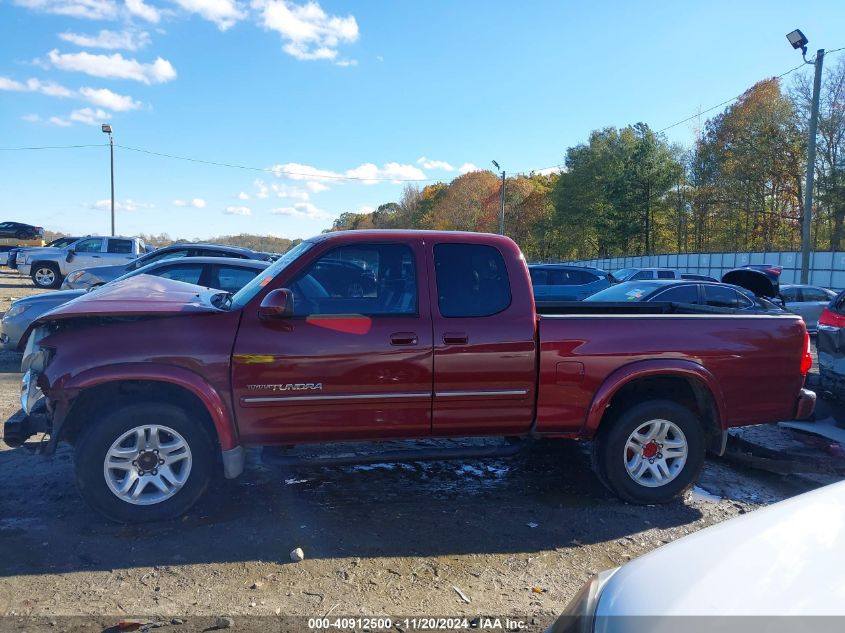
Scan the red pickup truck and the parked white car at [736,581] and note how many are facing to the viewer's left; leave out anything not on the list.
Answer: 2

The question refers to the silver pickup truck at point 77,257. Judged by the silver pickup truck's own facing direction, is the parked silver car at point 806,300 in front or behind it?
behind

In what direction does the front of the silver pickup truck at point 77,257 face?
to the viewer's left

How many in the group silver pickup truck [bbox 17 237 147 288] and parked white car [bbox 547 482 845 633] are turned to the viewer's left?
2

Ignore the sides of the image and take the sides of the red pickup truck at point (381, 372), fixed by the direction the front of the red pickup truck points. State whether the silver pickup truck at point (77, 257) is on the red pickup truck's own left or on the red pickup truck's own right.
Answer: on the red pickup truck's own right

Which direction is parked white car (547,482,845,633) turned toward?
to the viewer's left

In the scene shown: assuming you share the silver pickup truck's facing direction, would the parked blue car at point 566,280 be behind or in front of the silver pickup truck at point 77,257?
behind

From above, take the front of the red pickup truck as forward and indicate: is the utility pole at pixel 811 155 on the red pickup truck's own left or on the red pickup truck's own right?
on the red pickup truck's own right

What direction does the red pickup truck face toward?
to the viewer's left

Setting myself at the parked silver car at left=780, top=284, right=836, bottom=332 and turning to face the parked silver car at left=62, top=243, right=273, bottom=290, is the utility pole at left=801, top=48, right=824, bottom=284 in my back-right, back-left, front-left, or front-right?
back-right

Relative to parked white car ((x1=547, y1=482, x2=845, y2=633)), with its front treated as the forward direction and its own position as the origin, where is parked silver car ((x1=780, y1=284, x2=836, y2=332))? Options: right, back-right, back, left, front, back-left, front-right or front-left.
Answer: right
